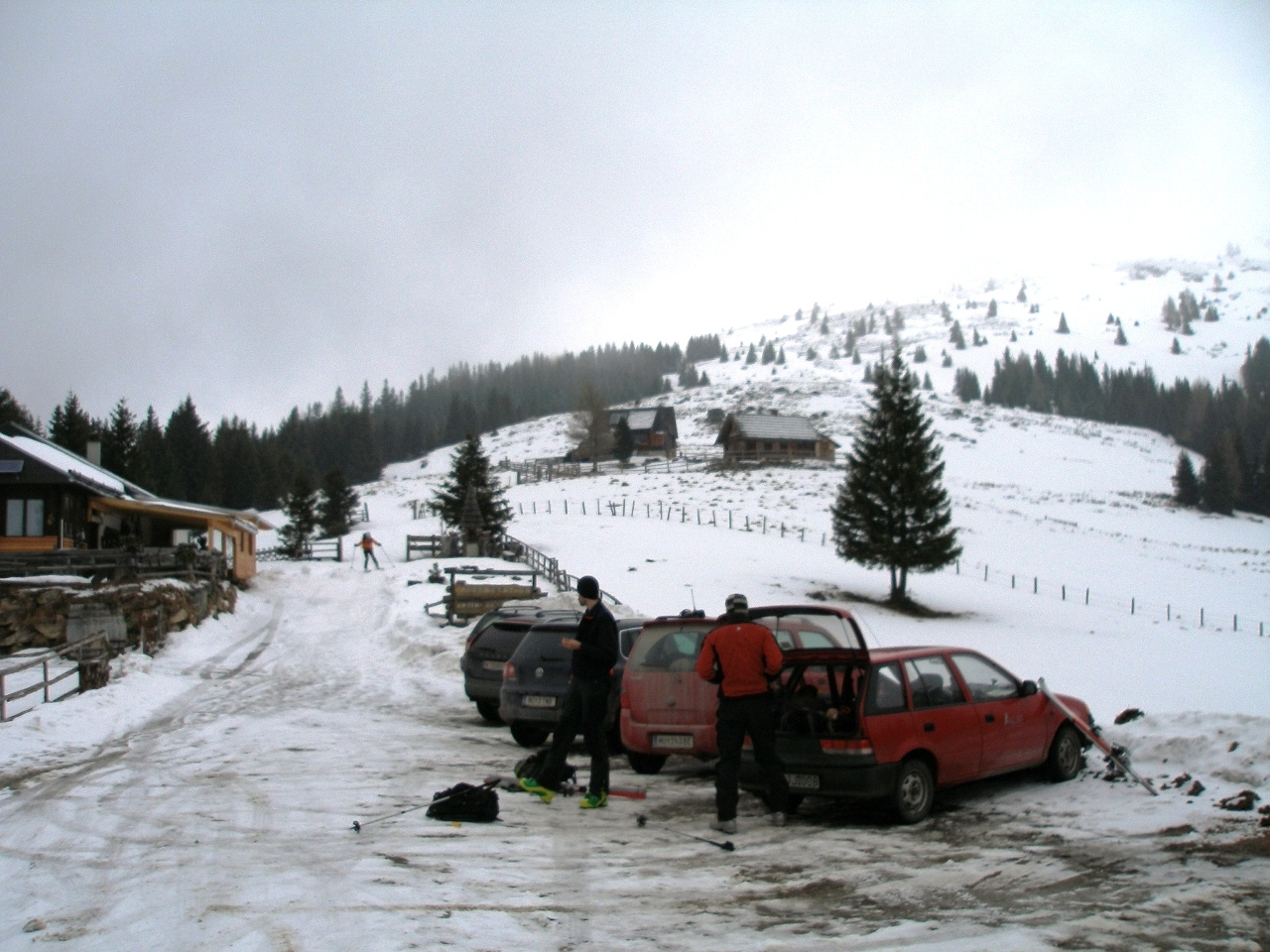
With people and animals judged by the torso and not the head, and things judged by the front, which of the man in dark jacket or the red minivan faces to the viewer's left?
the man in dark jacket

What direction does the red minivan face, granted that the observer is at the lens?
facing away from the viewer and to the right of the viewer

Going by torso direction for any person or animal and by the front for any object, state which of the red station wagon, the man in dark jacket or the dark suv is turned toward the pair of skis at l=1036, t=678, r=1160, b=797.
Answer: the red station wagon

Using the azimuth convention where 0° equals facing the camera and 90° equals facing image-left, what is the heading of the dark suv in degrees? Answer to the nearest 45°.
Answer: approximately 225°

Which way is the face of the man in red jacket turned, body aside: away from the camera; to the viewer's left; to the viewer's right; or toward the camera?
away from the camera

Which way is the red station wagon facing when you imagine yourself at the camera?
facing away from the viewer and to the right of the viewer

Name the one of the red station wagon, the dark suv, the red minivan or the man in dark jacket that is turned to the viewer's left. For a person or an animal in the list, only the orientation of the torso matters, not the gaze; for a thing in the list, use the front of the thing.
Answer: the man in dark jacket

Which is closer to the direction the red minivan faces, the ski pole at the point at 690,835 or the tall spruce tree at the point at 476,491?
the tall spruce tree

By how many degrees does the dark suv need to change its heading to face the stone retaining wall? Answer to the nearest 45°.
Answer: approximately 90° to its left

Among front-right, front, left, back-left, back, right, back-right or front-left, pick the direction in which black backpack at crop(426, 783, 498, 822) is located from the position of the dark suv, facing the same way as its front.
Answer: back-right

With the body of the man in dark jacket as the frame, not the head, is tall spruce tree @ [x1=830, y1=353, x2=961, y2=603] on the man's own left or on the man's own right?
on the man's own right

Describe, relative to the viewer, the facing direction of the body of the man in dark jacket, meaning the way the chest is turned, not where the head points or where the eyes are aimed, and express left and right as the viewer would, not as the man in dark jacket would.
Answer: facing to the left of the viewer

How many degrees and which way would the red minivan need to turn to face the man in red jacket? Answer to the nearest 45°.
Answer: approximately 135° to its right

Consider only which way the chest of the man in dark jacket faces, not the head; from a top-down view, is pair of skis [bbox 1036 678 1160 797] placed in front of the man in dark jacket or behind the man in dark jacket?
behind
